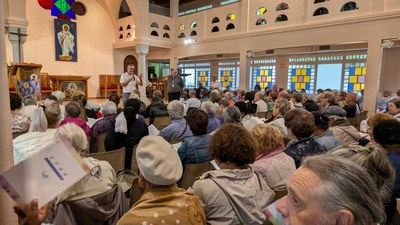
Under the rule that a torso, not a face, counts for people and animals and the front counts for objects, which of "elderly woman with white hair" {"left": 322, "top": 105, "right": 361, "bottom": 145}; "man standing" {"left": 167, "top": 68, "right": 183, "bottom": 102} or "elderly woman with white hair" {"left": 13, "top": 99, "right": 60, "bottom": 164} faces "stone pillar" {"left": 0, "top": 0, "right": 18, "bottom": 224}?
the man standing

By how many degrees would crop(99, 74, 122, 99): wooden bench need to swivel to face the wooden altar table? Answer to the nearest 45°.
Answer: approximately 90° to its right

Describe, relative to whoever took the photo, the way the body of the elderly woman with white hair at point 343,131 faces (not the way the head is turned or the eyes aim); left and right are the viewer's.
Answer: facing away from the viewer and to the left of the viewer

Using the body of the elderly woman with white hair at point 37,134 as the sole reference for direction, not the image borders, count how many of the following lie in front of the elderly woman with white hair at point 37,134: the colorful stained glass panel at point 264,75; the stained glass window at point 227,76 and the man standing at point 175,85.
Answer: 3

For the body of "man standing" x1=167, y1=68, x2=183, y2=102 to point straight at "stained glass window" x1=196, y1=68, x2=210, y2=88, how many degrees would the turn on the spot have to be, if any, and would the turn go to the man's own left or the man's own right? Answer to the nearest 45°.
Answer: approximately 180°

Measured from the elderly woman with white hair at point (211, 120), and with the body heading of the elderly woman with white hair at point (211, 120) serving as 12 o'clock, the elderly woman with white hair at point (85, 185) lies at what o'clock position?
the elderly woman with white hair at point (85, 185) is roughly at 8 o'clock from the elderly woman with white hair at point (211, 120).

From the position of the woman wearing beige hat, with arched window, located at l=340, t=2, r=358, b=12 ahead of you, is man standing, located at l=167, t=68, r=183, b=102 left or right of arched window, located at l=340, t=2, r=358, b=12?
left
